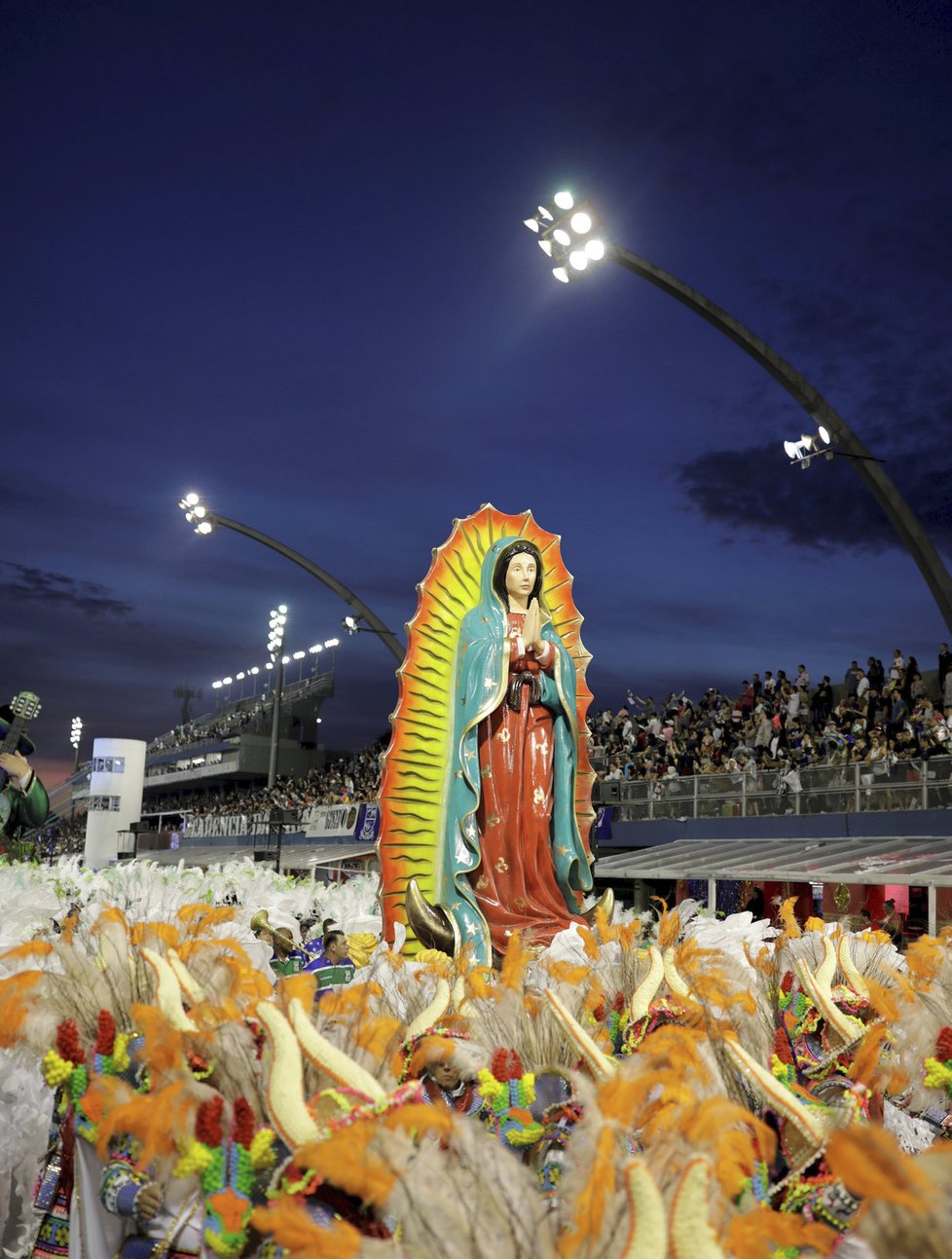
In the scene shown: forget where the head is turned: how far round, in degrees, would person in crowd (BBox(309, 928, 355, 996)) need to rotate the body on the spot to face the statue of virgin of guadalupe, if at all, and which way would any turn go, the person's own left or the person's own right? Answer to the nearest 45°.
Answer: approximately 90° to the person's own left

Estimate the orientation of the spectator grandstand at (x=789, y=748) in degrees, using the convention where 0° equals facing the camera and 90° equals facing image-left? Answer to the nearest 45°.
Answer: approximately 45°

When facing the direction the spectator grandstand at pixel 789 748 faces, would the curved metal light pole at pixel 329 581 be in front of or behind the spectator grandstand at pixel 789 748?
in front

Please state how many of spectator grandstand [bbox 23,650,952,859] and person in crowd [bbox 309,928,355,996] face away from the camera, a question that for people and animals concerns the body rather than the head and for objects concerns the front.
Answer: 0

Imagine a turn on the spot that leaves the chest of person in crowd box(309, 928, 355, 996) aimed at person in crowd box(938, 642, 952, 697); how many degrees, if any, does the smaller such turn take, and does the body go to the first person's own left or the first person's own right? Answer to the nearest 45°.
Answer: approximately 90° to the first person's own left

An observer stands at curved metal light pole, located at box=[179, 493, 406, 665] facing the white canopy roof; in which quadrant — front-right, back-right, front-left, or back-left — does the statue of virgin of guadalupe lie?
front-right

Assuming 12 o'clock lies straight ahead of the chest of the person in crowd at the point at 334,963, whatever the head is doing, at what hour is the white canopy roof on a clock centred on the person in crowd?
The white canopy roof is roughly at 9 o'clock from the person in crowd.

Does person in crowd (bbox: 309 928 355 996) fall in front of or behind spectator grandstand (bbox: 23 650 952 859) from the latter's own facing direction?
in front

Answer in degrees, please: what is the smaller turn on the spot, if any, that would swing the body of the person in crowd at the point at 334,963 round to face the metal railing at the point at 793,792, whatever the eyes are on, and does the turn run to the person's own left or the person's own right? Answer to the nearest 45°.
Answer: approximately 90° to the person's own left

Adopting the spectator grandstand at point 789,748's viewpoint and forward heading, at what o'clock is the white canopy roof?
The white canopy roof is roughly at 11 o'clock from the spectator grandstand.

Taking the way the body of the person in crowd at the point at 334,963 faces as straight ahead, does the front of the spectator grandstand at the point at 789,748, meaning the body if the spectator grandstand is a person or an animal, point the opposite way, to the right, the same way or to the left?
to the right

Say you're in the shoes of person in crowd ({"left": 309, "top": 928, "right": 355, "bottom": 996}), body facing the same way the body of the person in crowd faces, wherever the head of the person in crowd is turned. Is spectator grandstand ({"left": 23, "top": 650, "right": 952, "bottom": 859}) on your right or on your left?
on your left
